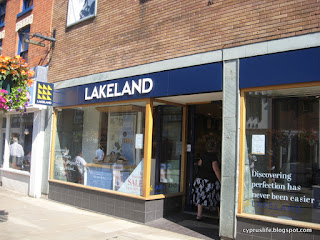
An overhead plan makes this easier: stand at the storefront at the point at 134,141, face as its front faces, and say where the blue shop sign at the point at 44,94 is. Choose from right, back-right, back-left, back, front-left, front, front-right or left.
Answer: right

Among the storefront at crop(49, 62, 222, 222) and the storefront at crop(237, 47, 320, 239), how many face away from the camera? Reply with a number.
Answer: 0

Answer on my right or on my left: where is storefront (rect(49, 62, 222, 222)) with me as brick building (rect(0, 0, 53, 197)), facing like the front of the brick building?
on my left

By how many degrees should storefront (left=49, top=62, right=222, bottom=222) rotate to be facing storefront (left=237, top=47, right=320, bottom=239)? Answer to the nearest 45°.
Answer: approximately 90° to its left

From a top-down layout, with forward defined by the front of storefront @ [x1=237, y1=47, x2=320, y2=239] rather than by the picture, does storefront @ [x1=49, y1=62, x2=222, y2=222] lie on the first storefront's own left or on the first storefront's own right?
on the first storefront's own right

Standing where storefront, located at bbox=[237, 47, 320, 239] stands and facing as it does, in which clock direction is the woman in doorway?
The woman in doorway is roughly at 3 o'clock from the storefront.

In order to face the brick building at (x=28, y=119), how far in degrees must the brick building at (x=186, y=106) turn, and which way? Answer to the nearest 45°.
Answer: approximately 90° to its right

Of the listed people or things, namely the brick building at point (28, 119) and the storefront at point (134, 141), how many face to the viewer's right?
0

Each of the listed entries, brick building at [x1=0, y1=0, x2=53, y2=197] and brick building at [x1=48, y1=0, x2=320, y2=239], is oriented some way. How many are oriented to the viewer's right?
0

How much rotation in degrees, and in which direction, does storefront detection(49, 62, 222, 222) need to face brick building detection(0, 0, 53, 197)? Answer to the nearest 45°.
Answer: approximately 90° to its right

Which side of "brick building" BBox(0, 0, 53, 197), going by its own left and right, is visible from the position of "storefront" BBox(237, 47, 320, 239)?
left
